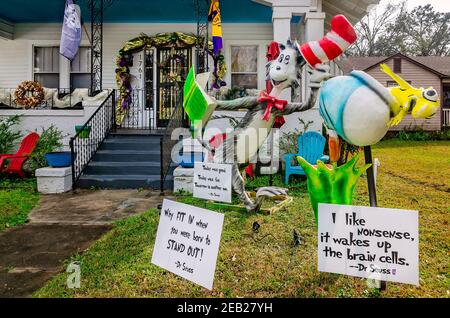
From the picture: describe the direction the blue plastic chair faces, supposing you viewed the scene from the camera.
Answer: facing the viewer and to the left of the viewer

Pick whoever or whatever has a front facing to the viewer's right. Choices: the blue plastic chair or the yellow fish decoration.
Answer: the yellow fish decoration

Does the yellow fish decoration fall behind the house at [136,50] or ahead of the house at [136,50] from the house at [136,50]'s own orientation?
ahead

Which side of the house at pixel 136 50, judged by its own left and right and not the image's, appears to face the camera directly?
front

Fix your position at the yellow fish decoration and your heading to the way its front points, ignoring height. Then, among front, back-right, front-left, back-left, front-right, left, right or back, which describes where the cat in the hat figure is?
back-left

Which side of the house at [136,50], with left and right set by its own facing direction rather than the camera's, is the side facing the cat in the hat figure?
front

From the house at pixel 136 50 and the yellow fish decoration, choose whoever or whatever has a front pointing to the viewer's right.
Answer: the yellow fish decoration

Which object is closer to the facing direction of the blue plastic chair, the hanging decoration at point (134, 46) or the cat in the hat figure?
the cat in the hat figure

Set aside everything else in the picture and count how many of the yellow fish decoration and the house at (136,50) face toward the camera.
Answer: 1

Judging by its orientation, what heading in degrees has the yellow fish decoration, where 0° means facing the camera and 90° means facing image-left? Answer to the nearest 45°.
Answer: approximately 270°
